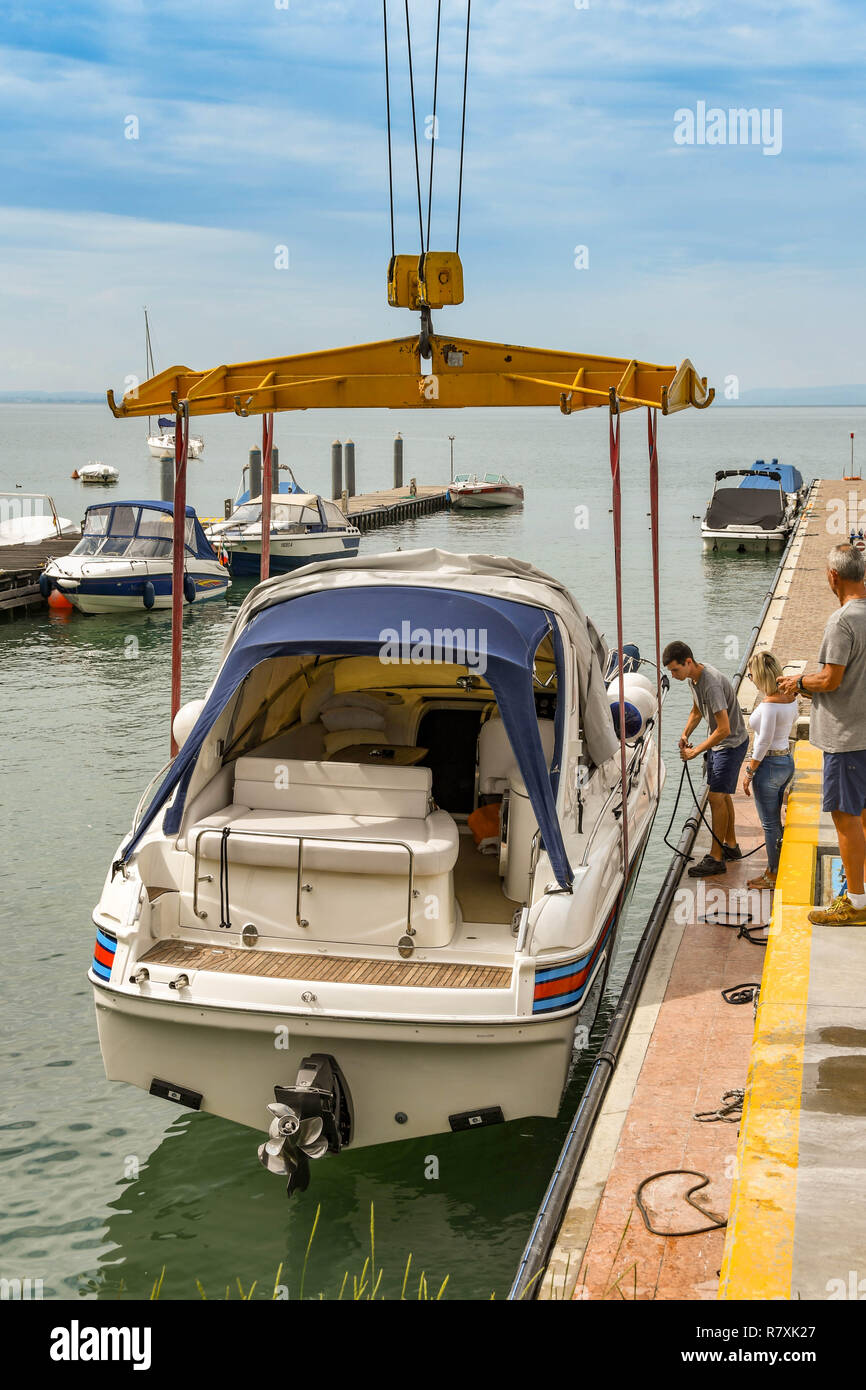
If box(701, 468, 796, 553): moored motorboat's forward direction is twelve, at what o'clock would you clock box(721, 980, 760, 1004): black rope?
The black rope is roughly at 6 o'clock from the moored motorboat.

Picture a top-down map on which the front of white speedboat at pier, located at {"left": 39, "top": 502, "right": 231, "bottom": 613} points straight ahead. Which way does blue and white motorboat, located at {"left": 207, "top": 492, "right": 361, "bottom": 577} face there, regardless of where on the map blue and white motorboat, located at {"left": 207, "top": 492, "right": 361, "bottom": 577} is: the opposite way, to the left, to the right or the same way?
the same way

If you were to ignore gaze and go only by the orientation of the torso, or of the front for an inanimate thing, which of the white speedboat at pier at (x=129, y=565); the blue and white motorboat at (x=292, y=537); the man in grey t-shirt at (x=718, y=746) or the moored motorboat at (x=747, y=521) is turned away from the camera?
the moored motorboat

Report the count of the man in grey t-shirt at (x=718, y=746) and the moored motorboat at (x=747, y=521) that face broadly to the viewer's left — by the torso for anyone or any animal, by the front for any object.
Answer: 1

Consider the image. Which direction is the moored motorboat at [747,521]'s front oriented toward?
away from the camera

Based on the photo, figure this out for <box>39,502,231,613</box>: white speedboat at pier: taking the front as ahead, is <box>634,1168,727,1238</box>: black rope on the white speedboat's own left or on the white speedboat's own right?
on the white speedboat's own left

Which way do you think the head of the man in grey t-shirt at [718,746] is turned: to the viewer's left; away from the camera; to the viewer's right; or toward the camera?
to the viewer's left

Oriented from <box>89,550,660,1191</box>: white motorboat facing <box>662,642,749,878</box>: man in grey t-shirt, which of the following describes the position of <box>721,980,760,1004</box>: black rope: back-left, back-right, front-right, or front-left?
front-right

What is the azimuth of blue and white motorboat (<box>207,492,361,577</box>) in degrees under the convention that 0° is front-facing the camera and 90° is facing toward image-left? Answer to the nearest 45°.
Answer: approximately 45°

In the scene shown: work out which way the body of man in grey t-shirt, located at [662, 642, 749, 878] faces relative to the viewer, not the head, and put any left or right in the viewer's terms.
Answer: facing to the left of the viewer

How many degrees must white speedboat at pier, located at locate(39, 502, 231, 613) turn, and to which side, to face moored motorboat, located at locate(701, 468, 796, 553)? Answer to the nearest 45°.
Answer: approximately 180°

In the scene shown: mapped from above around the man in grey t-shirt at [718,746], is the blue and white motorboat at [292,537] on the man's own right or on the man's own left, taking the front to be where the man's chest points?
on the man's own right
